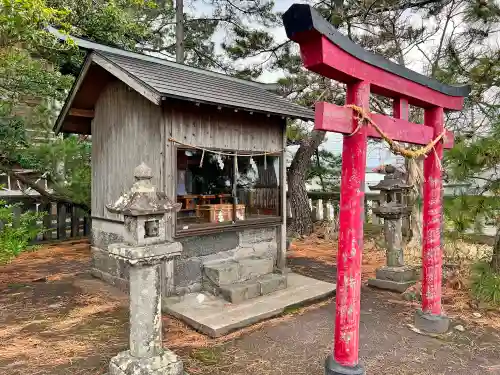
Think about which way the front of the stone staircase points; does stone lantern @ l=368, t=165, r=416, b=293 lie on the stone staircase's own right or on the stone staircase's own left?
on the stone staircase's own left

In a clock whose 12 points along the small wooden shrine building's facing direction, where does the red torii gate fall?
The red torii gate is roughly at 1 o'clock from the small wooden shrine building.

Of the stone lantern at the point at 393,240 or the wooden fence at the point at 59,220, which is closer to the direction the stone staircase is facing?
the stone lantern

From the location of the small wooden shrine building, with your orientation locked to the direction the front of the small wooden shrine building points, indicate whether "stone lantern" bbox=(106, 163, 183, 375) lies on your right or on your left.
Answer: on your right

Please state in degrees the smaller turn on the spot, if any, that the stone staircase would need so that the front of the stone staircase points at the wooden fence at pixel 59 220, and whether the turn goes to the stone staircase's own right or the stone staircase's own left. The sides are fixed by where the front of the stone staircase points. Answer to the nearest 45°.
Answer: approximately 180°

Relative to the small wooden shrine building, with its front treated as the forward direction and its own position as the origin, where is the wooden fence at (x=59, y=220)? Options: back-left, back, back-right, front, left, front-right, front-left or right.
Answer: back

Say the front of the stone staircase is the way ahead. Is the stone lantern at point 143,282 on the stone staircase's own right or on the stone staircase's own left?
on the stone staircase's own right

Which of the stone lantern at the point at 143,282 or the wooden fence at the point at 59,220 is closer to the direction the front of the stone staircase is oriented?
the stone lantern

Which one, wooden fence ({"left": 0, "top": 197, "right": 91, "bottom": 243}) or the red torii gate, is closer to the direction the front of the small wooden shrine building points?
the red torii gate

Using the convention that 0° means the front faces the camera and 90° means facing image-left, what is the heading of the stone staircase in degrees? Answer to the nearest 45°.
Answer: approximately 315°

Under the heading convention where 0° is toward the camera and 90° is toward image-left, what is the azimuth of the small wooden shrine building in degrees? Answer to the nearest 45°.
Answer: approximately 315°
